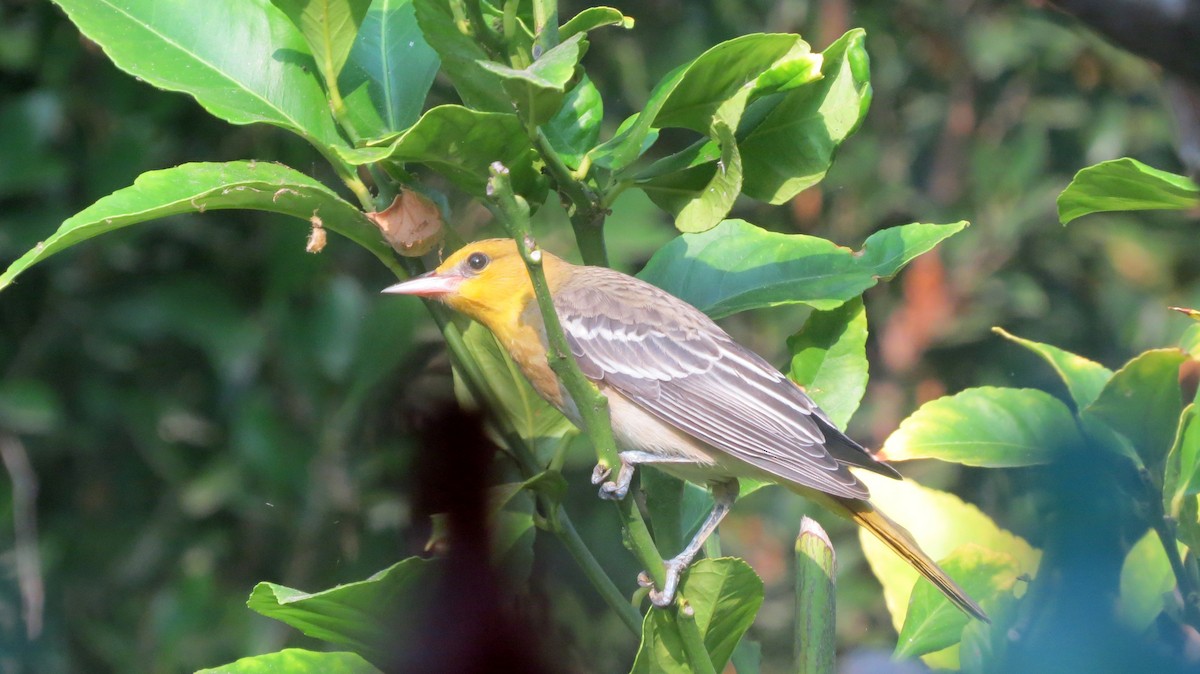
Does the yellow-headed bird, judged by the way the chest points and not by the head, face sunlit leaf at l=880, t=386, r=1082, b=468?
no

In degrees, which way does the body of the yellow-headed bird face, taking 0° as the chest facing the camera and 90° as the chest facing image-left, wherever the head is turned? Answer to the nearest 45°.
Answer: approximately 90°

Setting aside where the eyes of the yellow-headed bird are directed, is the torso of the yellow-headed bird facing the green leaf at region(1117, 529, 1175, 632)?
no

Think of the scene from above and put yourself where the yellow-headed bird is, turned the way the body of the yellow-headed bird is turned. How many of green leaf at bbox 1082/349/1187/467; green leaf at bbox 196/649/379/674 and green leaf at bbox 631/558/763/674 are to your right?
0

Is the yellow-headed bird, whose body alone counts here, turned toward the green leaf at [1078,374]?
no

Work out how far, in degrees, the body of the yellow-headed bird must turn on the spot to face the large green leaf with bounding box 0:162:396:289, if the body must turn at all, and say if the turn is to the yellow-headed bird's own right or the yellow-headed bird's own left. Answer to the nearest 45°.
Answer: approximately 45° to the yellow-headed bird's own left

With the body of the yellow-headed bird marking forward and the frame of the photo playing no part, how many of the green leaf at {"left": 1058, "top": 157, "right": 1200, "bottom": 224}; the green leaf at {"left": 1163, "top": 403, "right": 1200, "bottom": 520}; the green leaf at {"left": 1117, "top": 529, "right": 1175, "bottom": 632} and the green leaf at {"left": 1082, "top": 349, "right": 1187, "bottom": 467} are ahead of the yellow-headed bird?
0

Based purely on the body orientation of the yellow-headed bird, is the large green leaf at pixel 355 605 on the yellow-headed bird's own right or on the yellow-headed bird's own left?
on the yellow-headed bird's own left

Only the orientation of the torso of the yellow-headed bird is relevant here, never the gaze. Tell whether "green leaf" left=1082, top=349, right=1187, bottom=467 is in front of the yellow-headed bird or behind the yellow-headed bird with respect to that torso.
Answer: behind

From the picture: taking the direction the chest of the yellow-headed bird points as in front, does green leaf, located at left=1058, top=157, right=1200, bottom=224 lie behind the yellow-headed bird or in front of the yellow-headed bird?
behind

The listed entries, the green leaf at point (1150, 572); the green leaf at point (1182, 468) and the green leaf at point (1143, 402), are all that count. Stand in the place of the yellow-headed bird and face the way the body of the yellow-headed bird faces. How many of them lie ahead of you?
0
